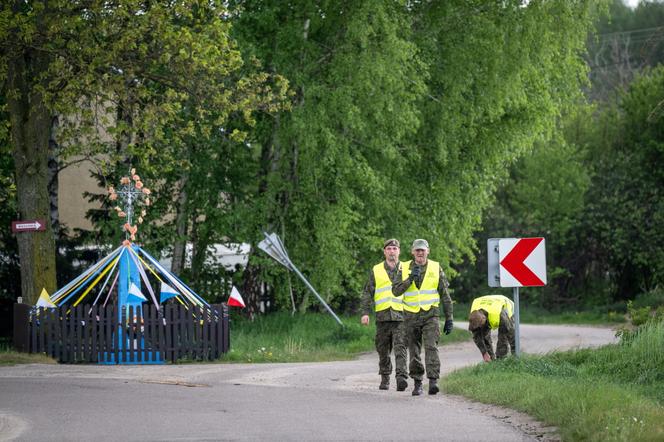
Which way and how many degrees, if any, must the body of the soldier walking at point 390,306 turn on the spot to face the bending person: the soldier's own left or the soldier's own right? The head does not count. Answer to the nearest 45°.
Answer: approximately 135° to the soldier's own left

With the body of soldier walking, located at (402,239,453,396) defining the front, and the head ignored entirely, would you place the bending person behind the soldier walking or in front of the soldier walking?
behind

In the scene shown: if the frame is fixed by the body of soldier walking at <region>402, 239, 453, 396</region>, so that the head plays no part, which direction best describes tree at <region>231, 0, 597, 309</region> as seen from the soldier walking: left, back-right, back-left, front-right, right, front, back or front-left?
back

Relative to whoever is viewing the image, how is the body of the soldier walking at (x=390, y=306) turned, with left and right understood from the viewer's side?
facing the viewer

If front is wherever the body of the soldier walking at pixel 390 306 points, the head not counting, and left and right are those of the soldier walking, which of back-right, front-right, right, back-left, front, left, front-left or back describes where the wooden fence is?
back-right

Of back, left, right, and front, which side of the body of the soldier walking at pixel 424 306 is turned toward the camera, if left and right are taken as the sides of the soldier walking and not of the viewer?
front

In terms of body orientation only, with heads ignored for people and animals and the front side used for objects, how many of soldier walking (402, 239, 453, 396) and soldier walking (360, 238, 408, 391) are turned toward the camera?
2

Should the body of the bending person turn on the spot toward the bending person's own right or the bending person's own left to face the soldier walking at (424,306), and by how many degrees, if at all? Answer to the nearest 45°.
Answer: approximately 45° to the bending person's own left

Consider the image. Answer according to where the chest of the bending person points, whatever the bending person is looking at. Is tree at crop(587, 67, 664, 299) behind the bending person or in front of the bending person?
behind
